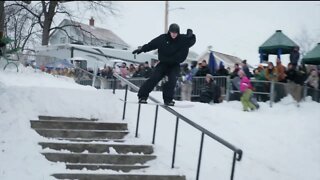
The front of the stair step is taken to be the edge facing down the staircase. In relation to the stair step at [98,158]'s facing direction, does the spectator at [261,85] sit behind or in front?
behind

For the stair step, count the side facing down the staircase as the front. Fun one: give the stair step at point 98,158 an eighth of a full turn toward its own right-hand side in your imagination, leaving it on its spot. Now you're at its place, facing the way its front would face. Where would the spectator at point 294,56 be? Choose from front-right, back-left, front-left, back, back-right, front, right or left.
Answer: back

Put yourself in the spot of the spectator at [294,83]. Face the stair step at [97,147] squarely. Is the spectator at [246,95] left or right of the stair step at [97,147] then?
right

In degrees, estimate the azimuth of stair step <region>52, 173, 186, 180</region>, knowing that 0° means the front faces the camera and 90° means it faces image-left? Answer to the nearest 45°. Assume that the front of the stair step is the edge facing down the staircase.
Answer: approximately 0°

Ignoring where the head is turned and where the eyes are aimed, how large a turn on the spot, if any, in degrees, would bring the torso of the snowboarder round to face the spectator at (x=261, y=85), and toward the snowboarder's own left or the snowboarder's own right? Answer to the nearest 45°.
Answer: approximately 135° to the snowboarder's own left

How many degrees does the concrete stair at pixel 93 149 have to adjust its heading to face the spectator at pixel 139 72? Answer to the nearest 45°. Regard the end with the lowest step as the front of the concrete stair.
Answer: approximately 180°

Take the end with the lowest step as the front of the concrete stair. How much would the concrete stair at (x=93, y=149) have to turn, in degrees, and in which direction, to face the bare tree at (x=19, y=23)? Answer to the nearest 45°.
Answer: approximately 180°

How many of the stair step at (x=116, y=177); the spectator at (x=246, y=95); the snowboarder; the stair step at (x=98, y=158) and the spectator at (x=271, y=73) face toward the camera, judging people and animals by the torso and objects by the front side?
4

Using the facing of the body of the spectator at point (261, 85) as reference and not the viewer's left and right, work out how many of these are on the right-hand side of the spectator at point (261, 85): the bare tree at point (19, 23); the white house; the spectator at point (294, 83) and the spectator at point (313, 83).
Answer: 2

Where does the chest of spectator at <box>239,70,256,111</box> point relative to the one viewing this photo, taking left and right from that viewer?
facing to the left of the viewer

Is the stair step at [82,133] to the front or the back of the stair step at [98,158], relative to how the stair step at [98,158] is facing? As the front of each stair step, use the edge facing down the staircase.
to the back
